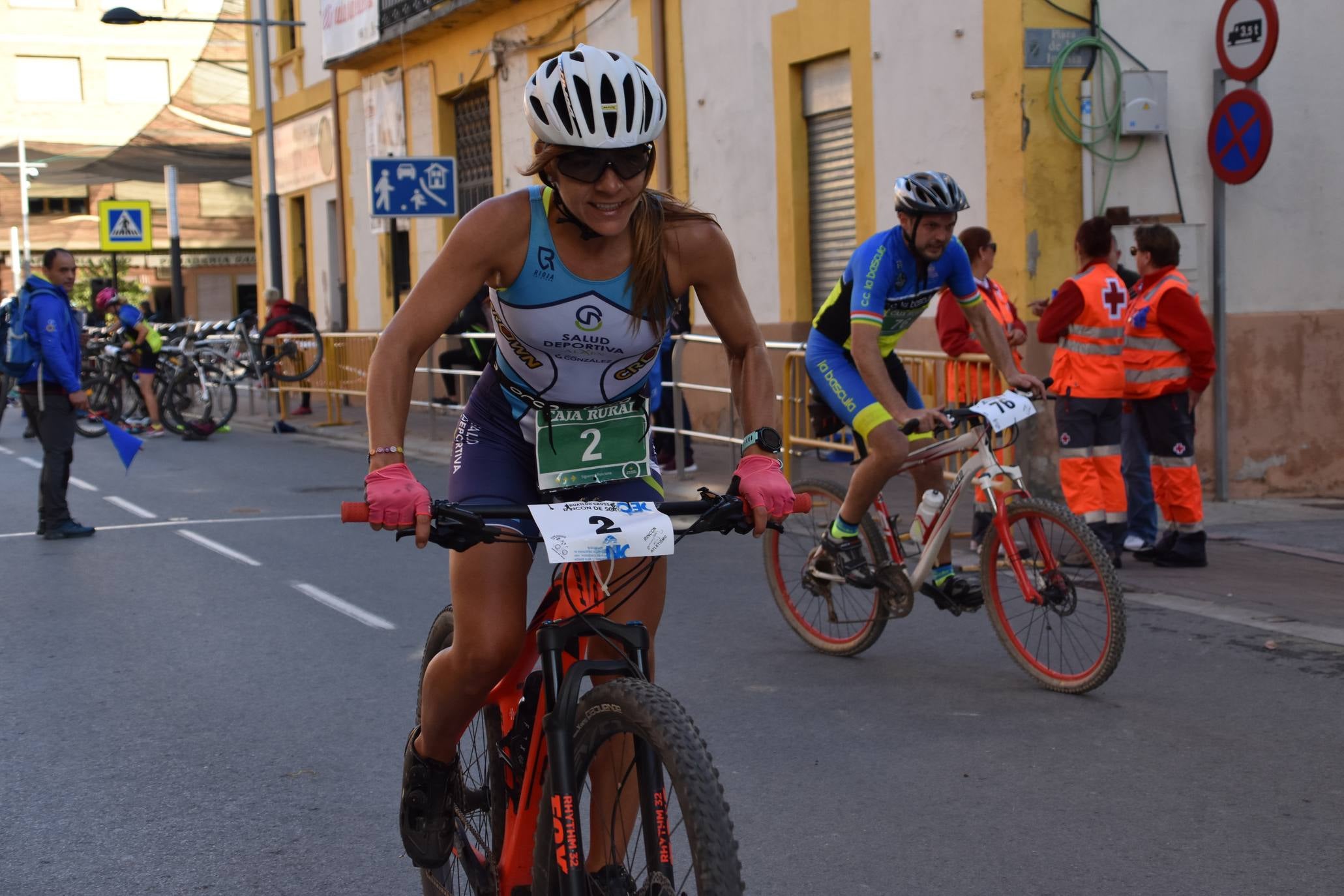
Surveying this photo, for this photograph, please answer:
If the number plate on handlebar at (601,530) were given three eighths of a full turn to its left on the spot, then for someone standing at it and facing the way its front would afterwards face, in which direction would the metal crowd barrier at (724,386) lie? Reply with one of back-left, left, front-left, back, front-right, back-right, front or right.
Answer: front-left

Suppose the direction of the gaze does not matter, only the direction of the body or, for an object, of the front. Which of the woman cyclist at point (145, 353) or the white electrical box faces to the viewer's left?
the woman cyclist

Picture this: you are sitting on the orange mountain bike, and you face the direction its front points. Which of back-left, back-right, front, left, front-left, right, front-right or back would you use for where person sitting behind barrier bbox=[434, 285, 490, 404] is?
back-left

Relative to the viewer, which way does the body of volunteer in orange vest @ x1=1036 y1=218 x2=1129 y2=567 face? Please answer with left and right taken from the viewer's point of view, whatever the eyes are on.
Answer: facing away from the viewer and to the left of the viewer

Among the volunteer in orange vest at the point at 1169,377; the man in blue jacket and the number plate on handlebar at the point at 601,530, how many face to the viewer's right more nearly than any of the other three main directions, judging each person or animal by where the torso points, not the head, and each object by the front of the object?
1

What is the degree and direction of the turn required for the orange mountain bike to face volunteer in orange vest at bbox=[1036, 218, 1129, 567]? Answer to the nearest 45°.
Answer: approximately 90° to its left

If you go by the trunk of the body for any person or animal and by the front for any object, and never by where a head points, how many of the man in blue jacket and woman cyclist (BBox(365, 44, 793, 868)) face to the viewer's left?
0

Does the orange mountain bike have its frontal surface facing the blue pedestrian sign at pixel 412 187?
no

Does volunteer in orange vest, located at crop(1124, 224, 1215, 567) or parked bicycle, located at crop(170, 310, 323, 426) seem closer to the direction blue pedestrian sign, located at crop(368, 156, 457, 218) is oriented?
the volunteer in orange vest

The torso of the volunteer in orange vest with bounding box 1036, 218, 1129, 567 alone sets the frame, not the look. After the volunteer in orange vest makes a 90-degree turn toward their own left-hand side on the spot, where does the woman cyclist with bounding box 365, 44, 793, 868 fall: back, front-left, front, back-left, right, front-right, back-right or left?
front-left

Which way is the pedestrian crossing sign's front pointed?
toward the camera

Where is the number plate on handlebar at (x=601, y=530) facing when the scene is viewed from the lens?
facing the viewer

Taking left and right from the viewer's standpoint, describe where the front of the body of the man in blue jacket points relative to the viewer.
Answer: facing to the right of the viewer

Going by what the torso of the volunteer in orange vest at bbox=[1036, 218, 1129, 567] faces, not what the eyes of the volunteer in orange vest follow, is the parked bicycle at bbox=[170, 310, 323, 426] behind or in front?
in front

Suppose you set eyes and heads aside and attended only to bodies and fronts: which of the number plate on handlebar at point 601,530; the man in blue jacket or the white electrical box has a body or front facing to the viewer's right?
the man in blue jacket
